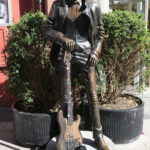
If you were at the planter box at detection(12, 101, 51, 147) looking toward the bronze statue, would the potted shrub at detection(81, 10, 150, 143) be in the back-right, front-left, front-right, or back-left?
front-left

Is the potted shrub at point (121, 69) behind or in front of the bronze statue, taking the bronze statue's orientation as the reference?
behind

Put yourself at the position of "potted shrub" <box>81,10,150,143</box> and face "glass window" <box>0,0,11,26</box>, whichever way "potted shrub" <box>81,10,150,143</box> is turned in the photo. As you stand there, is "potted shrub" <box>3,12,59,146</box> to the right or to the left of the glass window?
left

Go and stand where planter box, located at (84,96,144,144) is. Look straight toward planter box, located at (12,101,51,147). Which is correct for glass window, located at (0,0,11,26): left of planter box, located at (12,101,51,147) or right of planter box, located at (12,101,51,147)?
right

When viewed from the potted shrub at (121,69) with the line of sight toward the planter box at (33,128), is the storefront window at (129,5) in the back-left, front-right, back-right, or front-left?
back-right

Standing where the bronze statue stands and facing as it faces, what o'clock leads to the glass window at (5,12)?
The glass window is roughly at 5 o'clock from the bronze statue.

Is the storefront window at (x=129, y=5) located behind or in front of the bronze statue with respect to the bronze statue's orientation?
behind

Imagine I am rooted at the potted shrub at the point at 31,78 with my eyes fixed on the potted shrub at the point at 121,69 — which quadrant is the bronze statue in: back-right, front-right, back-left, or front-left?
front-right

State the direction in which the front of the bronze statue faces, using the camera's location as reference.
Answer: facing the viewer

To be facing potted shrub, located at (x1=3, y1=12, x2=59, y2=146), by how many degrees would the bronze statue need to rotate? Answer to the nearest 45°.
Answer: approximately 135° to its right
